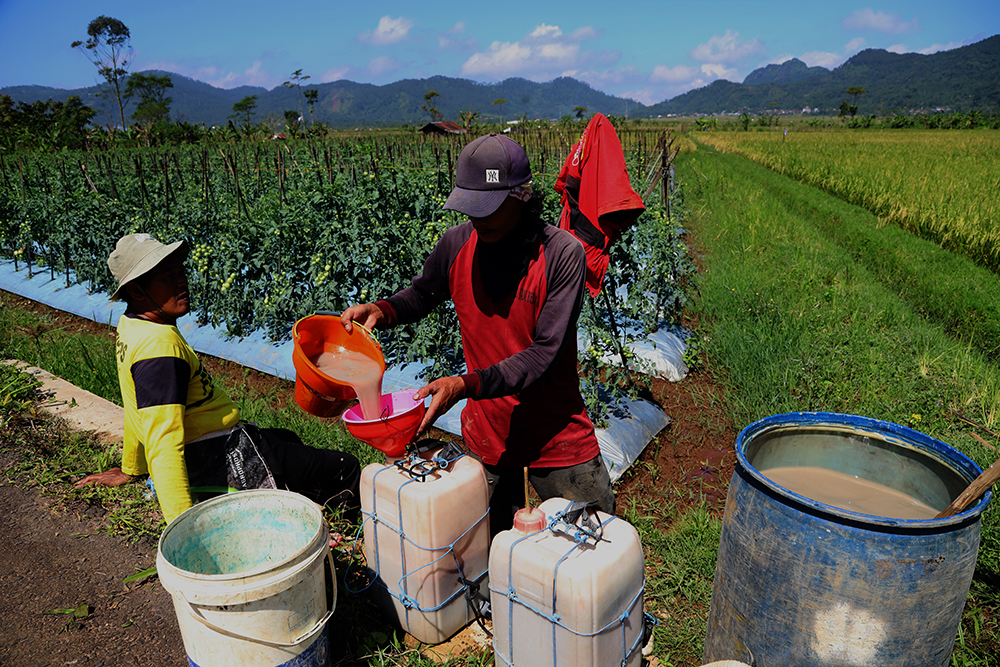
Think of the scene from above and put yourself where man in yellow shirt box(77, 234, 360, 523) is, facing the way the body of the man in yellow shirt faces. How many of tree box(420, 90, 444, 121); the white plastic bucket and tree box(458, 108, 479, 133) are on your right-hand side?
1

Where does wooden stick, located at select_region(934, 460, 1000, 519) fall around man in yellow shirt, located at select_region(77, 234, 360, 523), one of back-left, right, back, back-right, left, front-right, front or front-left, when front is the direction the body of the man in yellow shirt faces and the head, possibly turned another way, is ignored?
front-right

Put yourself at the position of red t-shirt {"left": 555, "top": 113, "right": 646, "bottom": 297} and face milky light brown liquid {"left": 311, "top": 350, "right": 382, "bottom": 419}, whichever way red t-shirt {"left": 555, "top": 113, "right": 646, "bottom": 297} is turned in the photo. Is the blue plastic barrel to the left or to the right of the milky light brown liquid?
left

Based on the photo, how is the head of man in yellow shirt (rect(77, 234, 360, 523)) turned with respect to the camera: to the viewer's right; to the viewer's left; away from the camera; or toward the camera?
to the viewer's right

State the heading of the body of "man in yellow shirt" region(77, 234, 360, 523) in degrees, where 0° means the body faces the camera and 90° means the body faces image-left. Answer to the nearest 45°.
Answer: approximately 270°

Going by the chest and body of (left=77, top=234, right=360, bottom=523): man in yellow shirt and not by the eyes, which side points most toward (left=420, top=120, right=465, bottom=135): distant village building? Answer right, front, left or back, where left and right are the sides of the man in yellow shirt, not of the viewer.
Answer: left

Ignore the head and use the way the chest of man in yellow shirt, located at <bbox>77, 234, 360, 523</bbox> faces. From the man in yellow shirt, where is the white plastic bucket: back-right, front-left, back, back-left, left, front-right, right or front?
right

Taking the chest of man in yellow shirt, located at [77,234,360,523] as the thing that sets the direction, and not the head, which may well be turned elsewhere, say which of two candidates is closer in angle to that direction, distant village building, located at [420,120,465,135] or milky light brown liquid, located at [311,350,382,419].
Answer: the milky light brown liquid

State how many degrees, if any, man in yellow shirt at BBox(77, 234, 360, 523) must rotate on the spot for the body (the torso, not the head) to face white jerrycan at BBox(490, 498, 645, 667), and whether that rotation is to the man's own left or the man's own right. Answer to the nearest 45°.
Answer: approximately 45° to the man's own right

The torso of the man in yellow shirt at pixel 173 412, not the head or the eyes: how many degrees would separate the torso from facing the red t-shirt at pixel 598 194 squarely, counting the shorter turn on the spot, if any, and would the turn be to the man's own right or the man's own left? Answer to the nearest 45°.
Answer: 0° — they already face it

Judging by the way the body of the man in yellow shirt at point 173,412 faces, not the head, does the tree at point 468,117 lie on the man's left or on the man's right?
on the man's left

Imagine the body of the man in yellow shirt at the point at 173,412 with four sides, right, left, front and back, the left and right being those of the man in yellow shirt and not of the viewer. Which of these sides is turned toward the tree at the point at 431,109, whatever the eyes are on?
left
